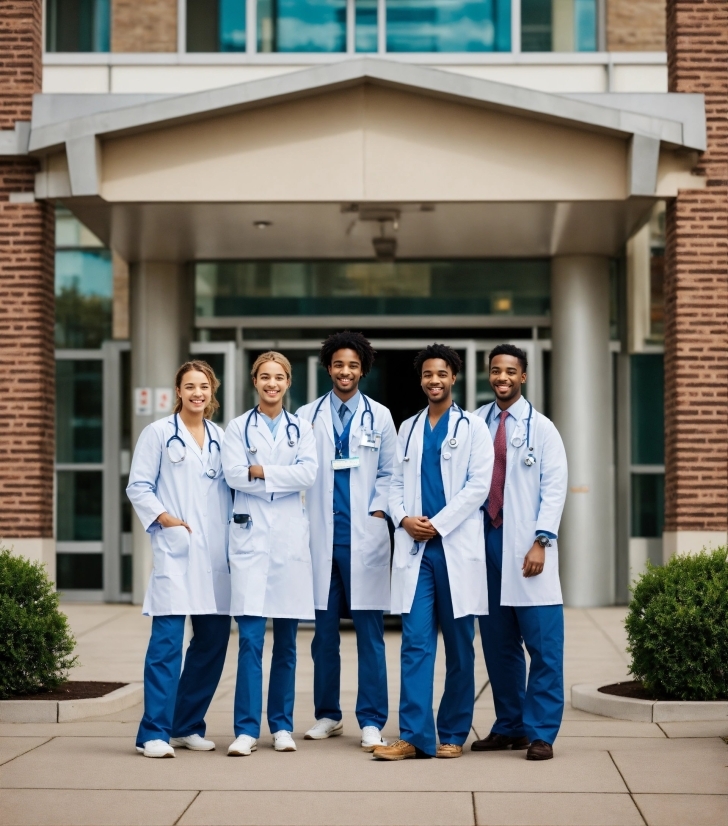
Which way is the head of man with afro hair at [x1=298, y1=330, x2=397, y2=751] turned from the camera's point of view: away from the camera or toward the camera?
toward the camera

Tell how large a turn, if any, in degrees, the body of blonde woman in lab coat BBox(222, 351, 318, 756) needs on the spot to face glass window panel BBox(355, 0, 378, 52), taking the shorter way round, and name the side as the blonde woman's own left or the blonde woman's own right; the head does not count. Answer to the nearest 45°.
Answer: approximately 180°

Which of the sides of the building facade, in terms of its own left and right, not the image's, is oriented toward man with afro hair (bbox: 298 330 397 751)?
front

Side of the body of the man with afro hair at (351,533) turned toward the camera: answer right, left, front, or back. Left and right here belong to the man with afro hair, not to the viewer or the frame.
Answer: front

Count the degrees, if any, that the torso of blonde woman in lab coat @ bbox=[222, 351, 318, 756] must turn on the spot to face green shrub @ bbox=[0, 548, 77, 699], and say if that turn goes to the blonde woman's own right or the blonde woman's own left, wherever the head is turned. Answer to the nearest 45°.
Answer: approximately 135° to the blonde woman's own right

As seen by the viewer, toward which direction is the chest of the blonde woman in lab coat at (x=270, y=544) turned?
toward the camera

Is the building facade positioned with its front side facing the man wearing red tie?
yes

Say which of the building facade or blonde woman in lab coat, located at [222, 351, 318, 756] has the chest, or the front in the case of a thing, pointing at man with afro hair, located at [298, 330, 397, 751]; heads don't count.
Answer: the building facade

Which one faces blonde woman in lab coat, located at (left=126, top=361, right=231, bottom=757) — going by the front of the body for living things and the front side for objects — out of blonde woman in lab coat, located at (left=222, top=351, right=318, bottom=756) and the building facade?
the building facade

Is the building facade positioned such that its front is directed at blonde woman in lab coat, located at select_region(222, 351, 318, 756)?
yes
